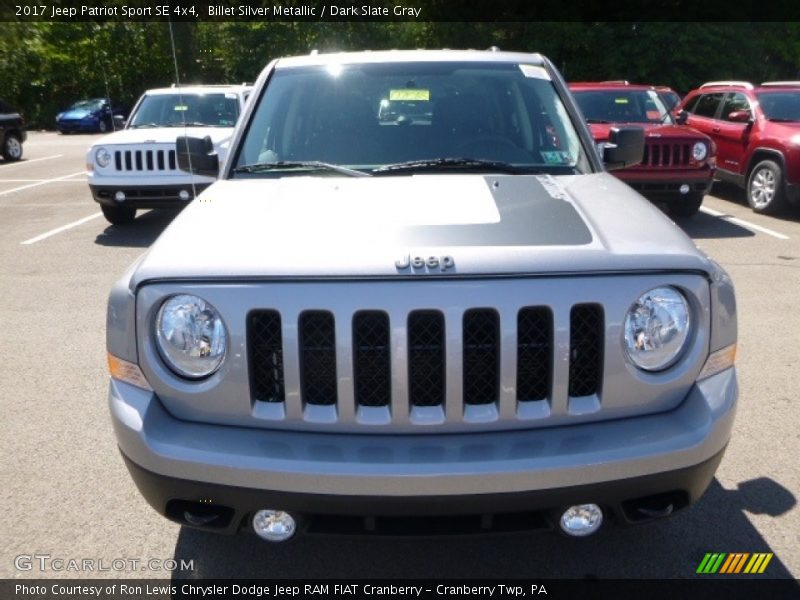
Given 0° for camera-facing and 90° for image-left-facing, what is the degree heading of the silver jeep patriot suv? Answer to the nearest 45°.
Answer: approximately 0°

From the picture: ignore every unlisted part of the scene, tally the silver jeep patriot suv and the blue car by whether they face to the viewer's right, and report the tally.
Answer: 0

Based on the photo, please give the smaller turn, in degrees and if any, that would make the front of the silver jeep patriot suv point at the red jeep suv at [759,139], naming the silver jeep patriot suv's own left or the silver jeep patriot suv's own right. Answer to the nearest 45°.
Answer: approximately 135° to the silver jeep patriot suv's own left

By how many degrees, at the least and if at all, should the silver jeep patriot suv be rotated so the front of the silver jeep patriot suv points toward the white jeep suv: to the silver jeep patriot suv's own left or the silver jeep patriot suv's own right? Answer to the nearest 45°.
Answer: approximately 135° to the silver jeep patriot suv's own right

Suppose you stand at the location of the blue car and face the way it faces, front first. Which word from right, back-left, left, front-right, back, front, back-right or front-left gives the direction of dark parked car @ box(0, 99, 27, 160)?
front-left

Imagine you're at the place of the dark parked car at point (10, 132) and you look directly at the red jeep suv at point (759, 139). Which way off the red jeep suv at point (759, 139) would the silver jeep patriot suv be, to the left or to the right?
right

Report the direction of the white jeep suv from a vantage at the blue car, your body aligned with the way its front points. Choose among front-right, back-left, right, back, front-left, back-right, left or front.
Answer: front-left

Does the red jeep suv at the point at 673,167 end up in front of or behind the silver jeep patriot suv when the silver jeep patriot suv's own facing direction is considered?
behind

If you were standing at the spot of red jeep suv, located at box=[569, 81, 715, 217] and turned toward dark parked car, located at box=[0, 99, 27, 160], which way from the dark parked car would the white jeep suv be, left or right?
left
